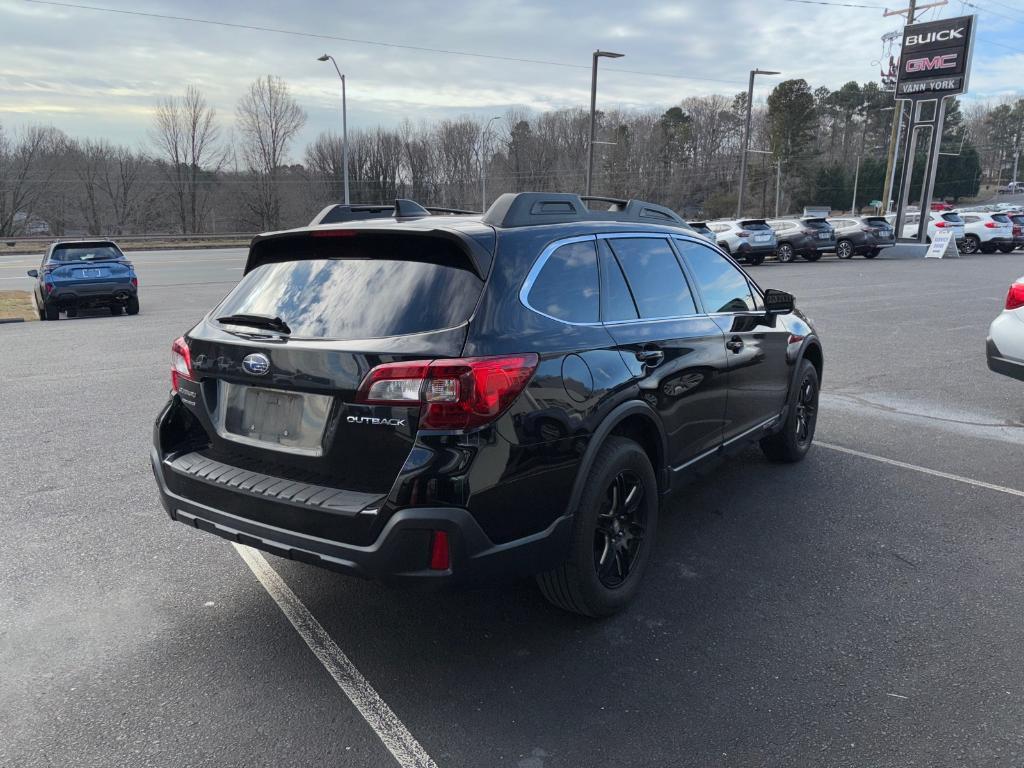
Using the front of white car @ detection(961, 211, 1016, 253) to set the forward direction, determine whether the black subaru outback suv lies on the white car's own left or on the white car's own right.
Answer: on the white car's own left

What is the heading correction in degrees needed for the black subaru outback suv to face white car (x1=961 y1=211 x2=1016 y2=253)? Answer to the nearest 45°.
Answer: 0° — it already faces it

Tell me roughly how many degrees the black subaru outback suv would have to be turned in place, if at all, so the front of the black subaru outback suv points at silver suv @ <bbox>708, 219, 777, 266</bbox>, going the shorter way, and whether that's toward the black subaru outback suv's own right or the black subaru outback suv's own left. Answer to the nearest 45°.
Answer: approximately 45° to the black subaru outback suv's own left

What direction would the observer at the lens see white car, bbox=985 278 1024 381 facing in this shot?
facing away from the viewer and to the right of the viewer

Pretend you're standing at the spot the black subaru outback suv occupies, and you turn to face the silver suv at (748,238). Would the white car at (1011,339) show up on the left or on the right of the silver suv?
right

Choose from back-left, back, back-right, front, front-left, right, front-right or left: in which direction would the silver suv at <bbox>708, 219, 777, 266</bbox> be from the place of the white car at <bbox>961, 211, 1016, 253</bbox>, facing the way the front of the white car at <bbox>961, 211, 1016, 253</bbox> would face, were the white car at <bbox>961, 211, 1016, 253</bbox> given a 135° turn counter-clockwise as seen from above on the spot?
front-right

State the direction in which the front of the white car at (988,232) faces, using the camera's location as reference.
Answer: facing away from the viewer and to the left of the viewer

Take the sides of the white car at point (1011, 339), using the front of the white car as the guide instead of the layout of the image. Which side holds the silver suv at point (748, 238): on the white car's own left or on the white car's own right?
on the white car's own left

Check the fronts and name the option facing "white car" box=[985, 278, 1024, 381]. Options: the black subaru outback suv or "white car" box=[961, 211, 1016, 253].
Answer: the black subaru outback suv

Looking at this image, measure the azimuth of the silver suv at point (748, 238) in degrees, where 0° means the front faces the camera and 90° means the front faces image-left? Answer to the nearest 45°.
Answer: approximately 135°

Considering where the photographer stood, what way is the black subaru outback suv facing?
facing away from the viewer and to the right of the viewer

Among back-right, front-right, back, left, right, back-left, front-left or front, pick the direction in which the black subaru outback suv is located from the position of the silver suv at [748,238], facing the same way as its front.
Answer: back-left
